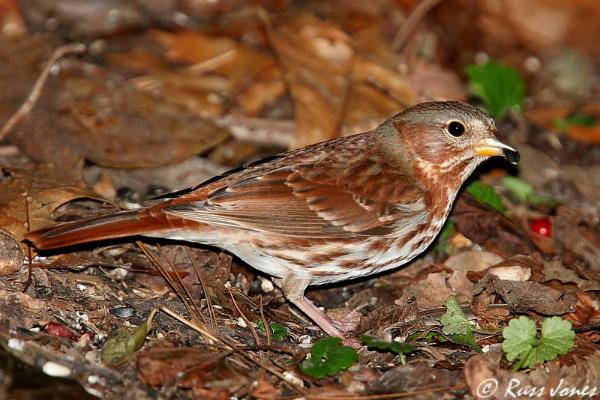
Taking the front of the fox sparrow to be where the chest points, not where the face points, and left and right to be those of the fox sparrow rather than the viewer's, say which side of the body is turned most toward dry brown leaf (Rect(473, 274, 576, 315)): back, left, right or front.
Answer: front

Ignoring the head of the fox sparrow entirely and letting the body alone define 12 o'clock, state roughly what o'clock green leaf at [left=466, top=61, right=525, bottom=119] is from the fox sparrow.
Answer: The green leaf is roughly at 10 o'clock from the fox sparrow.

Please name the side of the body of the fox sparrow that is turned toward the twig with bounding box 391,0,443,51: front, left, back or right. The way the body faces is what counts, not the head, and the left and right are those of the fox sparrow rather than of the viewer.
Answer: left

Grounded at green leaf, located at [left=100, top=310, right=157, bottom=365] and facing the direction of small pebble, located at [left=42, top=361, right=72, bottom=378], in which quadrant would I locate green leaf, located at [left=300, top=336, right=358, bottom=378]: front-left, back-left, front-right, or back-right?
back-left

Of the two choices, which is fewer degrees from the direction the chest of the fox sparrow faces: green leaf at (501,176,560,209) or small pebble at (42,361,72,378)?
the green leaf

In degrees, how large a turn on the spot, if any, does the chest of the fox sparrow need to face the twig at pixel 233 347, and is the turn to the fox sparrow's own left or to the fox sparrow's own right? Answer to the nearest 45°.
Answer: approximately 135° to the fox sparrow's own right

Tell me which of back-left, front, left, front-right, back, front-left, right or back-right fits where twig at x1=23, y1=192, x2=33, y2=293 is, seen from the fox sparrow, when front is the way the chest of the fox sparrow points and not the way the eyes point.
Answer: back

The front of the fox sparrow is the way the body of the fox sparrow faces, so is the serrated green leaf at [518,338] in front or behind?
in front

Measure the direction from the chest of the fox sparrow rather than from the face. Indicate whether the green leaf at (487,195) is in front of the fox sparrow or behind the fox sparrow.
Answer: in front

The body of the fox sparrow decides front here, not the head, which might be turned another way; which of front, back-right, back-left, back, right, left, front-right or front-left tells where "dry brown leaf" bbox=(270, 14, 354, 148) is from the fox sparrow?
left

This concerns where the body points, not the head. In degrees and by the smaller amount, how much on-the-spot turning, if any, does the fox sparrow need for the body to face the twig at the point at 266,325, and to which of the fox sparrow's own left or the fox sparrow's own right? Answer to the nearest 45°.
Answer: approximately 135° to the fox sparrow's own right

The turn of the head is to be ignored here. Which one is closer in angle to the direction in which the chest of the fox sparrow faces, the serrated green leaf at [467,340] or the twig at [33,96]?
the serrated green leaf

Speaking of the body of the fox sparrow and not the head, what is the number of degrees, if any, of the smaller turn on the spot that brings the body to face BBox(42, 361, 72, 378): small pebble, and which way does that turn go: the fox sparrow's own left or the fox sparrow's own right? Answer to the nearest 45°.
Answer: approximately 135° to the fox sparrow's own right

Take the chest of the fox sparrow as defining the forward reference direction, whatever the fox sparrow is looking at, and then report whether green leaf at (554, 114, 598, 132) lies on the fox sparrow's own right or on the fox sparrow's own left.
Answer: on the fox sparrow's own left

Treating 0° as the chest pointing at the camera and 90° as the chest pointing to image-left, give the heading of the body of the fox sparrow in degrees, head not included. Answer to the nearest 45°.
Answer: approximately 270°

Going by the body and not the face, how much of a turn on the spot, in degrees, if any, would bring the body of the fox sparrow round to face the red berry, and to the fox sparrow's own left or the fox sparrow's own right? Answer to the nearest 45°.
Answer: approximately 45° to the fox sparrow's own left

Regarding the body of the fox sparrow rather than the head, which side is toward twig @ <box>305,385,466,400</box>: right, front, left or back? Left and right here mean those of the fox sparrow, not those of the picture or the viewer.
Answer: right

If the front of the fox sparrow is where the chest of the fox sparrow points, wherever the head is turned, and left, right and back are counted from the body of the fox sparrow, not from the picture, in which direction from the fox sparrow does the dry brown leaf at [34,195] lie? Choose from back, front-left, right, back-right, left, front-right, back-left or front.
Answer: back
